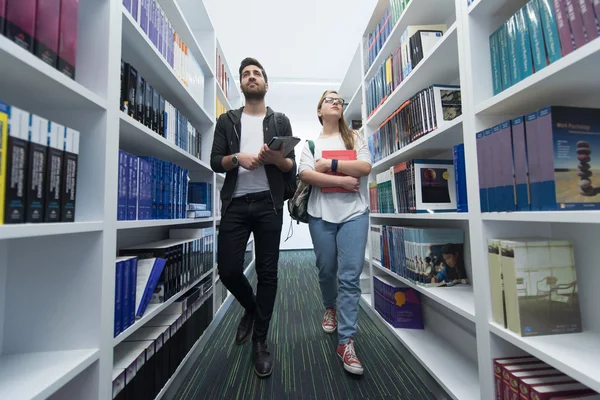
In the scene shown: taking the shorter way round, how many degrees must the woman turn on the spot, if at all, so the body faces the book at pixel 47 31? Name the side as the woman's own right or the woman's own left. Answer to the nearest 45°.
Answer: approximately 45° to the woman's own right

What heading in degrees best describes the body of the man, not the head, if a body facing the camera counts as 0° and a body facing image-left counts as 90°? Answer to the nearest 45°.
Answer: approximately 0°

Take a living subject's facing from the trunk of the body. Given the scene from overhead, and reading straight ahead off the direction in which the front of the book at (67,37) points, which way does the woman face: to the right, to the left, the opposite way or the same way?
to the right

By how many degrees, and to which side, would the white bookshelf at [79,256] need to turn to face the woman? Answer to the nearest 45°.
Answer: approximately 45° to its left

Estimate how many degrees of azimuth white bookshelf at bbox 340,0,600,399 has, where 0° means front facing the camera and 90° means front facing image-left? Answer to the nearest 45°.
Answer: approximately 45°

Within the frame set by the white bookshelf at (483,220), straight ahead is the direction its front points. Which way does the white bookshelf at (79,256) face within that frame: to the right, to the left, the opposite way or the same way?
the opposite way

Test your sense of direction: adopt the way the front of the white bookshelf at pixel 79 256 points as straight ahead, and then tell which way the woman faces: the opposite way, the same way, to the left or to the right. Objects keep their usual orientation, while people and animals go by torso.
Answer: to the right

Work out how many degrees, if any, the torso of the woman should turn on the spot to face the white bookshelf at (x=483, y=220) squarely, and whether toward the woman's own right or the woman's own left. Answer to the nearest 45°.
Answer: approximately 45° to the woman's own left

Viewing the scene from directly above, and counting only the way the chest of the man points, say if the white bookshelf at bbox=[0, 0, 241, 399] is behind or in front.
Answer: in front

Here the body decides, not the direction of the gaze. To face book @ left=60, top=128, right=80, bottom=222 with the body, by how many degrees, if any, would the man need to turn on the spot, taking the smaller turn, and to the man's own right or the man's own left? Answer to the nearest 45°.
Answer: approximately 45° to the man's own right

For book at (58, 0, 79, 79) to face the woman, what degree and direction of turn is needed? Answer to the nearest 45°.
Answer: approximately 45° to its left

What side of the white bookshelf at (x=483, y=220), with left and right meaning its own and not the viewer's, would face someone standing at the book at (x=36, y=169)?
front

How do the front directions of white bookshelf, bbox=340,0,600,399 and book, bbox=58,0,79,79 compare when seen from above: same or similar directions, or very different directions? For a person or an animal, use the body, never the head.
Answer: very different directions

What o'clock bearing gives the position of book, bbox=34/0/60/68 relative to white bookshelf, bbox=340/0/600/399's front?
The book is roughly at 12 o'clock from the white bookshelf.

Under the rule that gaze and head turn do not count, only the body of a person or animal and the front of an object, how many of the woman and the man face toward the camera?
2

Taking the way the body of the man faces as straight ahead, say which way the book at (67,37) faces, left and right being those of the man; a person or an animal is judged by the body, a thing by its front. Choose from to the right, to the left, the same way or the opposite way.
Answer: to the left

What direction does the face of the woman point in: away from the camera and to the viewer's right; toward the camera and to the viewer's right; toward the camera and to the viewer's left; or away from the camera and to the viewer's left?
toward the camera and to the viewer's right
